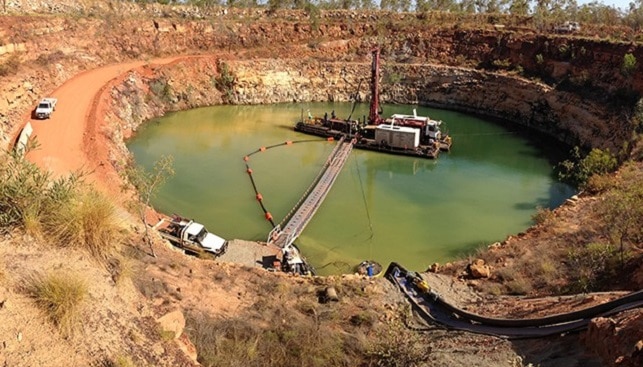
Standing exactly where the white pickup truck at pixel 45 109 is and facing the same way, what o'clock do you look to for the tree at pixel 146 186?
The tree is roughly at 10 o'clock from the white pickup truck.

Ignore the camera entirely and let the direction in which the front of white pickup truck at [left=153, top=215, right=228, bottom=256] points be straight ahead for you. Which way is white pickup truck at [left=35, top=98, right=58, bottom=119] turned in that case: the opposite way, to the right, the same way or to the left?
to the right

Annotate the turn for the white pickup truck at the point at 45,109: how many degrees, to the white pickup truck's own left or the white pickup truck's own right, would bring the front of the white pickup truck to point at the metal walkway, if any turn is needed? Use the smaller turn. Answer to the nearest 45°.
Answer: approximately 90° to the white pickup truck's own left

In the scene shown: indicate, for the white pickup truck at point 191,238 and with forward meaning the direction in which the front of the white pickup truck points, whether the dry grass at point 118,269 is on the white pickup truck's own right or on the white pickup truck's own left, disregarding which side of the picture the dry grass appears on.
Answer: on the white pickup truck's own right

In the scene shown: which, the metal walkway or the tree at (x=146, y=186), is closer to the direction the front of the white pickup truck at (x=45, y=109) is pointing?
the tree

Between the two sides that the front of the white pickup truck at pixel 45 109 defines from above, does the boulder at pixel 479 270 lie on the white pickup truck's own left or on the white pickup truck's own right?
on the white pickup truck's own left

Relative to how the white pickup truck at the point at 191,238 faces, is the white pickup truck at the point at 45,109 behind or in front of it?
behind

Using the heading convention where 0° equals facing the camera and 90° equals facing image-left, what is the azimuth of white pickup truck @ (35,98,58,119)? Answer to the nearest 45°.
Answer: approximately 45°

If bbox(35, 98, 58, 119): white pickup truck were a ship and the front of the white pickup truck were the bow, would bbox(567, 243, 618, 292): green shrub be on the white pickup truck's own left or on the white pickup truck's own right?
on the white pickup truck's own left

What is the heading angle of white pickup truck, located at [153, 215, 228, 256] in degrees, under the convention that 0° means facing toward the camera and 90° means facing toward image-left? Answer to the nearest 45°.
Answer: approximately 315°
